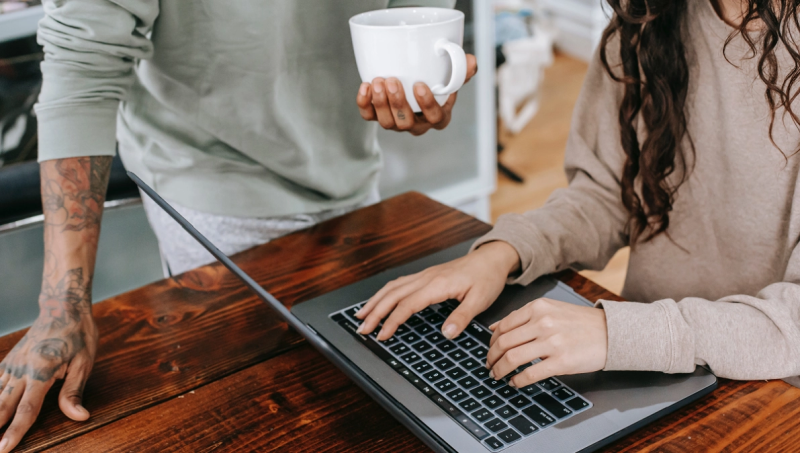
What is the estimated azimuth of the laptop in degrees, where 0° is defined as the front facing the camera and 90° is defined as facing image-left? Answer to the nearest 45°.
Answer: approximately 225°
